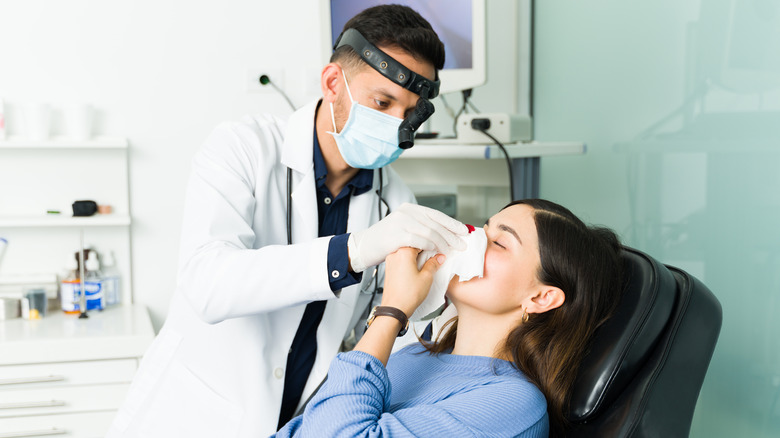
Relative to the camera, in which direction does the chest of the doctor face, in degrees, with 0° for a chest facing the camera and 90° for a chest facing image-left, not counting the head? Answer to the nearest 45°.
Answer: approximately 315°

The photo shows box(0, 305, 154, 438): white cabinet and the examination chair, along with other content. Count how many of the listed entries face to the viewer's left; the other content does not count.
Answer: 1

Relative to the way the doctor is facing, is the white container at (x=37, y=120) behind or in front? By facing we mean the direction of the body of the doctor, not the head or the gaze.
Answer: behind

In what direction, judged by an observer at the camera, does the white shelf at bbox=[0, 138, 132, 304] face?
facing the viewer

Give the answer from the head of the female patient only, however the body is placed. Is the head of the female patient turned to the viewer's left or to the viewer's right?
to the viewer's left

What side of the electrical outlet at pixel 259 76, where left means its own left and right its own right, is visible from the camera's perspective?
front

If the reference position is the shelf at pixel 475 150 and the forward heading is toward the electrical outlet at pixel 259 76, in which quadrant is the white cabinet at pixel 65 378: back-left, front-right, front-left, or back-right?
front-left

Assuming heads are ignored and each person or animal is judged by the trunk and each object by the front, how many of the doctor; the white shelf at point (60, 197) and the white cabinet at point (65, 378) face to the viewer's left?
0

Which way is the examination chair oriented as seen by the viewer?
to the viewer's left

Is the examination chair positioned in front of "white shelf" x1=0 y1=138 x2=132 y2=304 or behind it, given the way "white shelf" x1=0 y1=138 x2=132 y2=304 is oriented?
in front

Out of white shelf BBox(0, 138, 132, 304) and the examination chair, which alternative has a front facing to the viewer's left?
the examination chair
